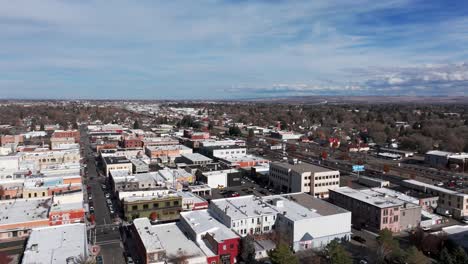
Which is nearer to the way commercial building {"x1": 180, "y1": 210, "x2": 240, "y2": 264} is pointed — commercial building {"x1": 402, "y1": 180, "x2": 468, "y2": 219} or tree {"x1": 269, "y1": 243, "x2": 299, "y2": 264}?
the tree

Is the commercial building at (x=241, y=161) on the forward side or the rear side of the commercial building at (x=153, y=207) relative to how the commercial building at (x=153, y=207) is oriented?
on the rear side
